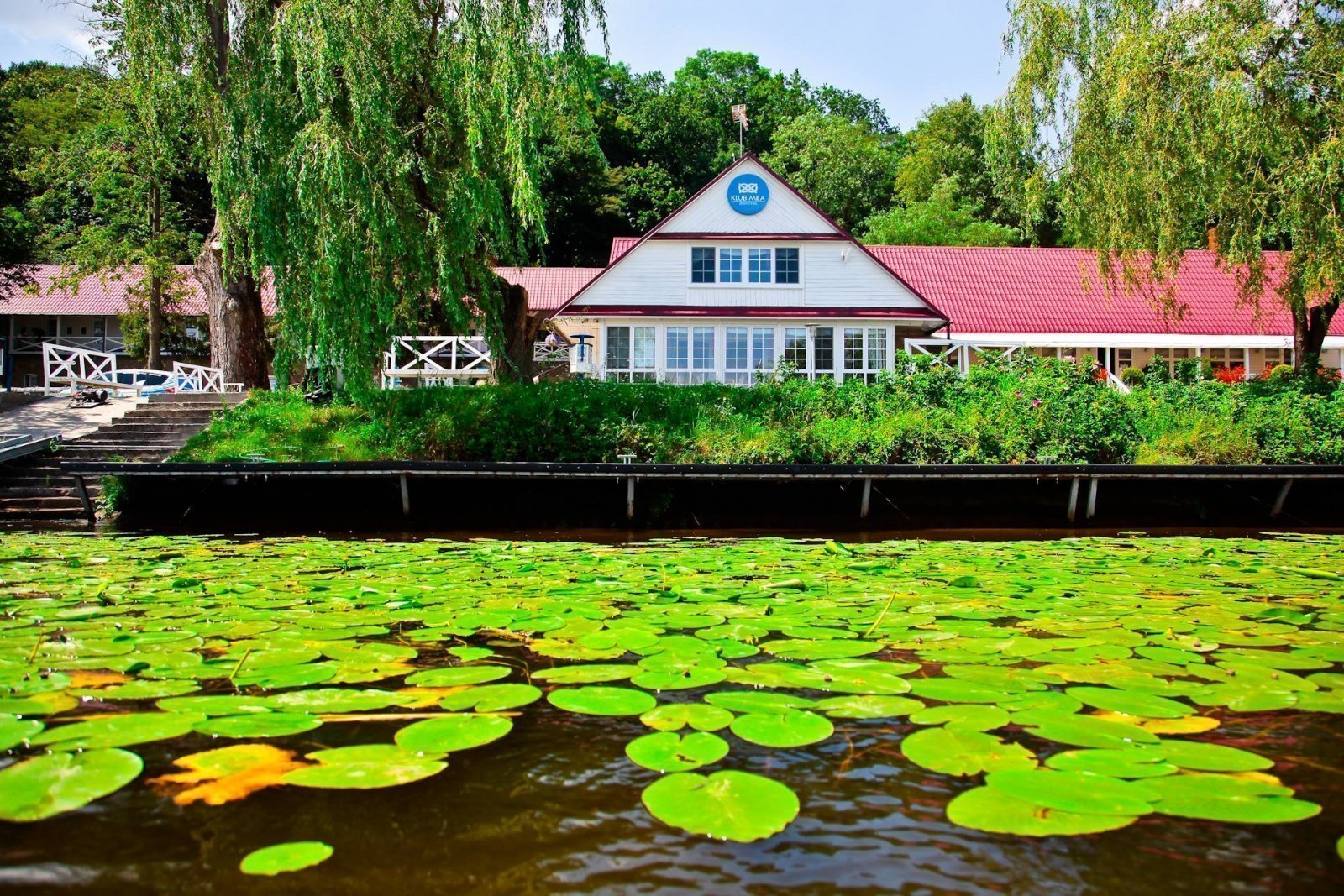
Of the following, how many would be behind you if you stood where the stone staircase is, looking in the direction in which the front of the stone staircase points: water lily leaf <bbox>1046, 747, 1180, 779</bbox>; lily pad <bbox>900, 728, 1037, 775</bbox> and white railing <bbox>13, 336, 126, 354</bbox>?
1

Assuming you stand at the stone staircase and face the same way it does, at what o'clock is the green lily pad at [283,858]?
The green lily pad is roughly at 12 o'clock from the stone staircase.

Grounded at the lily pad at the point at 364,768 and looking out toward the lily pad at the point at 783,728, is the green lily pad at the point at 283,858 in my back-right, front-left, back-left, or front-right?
back-right

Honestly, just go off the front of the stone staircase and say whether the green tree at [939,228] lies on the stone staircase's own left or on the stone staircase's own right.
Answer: on the stone staircase's own left

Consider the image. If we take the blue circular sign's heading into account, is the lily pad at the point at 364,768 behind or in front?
in front

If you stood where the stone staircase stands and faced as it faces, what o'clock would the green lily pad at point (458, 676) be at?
The green lily pad is roughly at 12 o'clock from the stone staircase.

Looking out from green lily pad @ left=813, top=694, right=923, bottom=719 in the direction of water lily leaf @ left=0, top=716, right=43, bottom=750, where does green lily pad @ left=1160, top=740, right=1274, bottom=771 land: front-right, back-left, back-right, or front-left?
back-left

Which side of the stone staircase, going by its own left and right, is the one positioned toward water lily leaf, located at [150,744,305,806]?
front

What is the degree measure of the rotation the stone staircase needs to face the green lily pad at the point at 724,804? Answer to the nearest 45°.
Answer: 0° — it already faces it

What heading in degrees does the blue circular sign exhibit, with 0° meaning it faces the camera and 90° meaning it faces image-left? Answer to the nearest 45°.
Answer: approximately 0°
